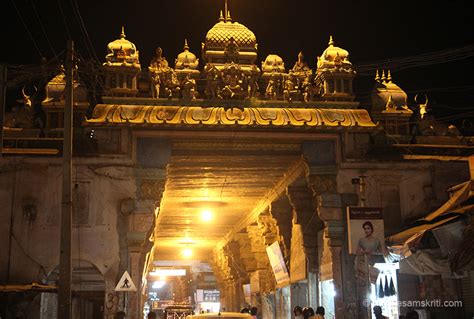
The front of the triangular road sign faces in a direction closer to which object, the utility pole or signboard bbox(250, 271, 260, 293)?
the utility pole

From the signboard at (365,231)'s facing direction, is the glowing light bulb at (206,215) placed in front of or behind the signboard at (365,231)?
behind

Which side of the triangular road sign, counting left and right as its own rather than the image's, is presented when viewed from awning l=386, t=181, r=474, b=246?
left

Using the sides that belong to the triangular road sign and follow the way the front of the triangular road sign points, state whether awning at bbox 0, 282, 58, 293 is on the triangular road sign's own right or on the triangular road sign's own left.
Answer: on the triangular road sign's own right

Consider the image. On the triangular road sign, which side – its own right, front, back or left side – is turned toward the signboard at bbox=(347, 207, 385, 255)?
left
